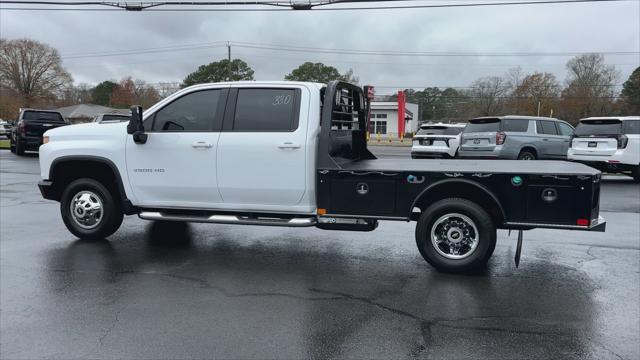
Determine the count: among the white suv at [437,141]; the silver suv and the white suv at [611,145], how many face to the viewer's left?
0

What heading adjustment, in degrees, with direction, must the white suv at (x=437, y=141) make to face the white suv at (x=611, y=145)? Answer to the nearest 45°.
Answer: approximately 90° to its right

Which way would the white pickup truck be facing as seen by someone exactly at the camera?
facing to the left of the viewer

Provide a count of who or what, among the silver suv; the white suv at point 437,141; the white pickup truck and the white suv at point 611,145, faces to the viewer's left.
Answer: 1

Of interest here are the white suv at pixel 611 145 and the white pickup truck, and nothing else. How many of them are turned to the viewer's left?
1

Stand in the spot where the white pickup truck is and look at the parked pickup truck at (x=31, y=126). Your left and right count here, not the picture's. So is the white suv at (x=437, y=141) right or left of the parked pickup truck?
right

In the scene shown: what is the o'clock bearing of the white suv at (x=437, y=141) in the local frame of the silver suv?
The white suv is roughly at 9 o'clock from the silver suv.

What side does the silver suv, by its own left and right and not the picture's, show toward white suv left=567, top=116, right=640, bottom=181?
right

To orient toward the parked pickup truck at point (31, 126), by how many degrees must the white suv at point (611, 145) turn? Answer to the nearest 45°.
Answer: approximately 135° to its left

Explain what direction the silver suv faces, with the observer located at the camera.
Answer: facing away from the viewer and to the right of the viewer

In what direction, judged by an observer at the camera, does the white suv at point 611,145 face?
facing away from the viewer and to the right of the viewer

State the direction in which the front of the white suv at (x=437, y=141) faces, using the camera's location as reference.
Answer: facing away from the viewer and to the right of the viewer

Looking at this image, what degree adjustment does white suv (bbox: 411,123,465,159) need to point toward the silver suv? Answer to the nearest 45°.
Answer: approximately 90° to its right

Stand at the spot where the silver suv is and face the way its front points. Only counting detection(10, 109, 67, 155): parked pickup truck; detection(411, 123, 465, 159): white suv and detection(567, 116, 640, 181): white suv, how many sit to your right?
1

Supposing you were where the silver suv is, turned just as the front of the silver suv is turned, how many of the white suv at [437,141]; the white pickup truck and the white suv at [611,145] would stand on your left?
1

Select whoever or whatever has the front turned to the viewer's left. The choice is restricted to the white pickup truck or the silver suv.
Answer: the white pickup truck

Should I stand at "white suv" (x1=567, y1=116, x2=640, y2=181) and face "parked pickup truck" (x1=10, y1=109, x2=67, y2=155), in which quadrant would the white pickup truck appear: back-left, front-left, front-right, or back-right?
front-left

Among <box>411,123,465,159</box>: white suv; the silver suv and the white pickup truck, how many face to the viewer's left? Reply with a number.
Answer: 1

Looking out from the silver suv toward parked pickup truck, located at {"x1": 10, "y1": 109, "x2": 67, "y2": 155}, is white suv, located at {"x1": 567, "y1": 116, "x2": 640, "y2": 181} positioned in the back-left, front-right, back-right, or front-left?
back-left
